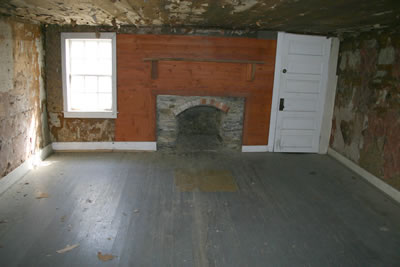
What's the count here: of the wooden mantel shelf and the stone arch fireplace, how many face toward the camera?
2

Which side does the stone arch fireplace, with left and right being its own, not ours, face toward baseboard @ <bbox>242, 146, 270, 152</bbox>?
left

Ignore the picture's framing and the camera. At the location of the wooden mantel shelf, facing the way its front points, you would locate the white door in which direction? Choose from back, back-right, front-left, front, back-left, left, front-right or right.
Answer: left

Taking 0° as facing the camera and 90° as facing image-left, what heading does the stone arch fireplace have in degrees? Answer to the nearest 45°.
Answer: approximately 0°

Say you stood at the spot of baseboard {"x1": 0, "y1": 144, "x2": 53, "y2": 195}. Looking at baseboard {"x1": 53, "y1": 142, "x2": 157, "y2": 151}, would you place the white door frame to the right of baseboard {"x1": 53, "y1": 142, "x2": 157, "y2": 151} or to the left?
right

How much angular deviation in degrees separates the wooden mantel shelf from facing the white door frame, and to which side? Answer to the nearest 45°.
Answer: approximately 90° to its left

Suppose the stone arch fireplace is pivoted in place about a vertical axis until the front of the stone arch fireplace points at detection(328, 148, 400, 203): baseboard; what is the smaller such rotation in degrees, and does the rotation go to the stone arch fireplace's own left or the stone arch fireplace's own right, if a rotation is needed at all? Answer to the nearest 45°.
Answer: approximately 45° to the stone arch fireplace's own left

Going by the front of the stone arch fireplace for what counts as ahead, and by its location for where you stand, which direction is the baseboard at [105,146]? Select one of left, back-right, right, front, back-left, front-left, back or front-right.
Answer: right

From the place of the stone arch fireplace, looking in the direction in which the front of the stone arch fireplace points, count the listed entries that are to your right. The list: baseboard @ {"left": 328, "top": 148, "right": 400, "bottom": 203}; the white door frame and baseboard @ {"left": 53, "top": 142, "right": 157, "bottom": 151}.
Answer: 1

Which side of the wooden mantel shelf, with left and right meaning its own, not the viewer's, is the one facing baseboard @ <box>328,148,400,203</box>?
left

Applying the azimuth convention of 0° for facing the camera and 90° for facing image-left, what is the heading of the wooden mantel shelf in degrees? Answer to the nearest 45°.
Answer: approximately 0°

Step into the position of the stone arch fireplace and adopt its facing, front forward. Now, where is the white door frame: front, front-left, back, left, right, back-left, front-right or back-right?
left
